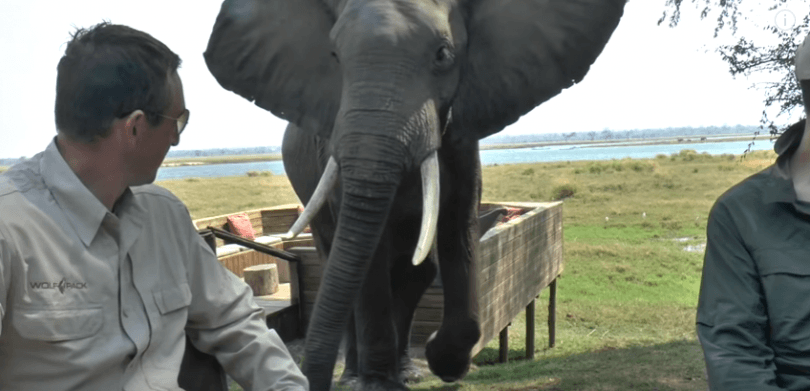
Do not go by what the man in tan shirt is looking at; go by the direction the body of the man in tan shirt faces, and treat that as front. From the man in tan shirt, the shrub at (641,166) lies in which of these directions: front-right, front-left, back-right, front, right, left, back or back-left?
left

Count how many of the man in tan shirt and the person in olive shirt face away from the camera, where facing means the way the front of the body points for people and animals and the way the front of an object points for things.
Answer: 0

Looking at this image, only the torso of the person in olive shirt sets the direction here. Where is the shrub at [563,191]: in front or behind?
behind

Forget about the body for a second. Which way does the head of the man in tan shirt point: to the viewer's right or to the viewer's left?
to the viewer's right

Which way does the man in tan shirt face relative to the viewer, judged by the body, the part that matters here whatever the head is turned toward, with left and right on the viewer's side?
facing the viewer and to the right of the viewer

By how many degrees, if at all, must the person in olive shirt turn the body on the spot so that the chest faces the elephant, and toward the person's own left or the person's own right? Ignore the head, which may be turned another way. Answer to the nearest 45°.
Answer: approximately 135° to the person's own right

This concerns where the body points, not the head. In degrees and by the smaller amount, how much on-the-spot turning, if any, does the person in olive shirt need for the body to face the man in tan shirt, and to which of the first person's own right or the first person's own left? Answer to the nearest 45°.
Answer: approximately 45° to the first person's own right
